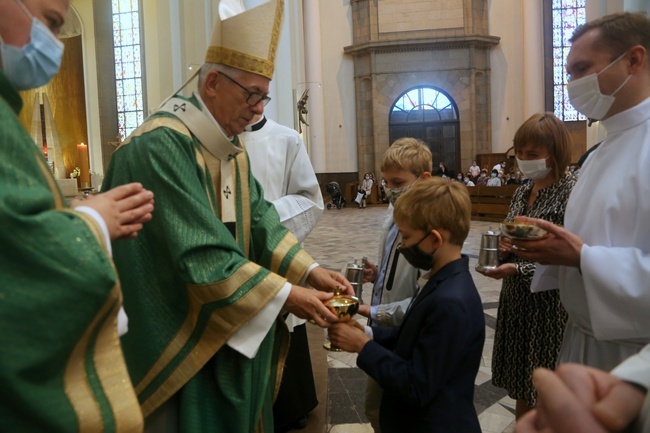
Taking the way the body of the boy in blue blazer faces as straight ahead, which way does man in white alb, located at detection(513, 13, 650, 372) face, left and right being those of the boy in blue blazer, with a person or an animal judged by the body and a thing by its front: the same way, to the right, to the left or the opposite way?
the same way

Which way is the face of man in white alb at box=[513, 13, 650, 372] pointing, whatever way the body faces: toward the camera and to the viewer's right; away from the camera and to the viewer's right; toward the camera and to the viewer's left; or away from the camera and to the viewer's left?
toward the camera and to the viewer's left

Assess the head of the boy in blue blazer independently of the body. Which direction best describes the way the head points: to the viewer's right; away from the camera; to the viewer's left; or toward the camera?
to the viewer's left

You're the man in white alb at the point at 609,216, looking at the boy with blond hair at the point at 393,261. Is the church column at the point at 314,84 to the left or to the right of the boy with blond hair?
right

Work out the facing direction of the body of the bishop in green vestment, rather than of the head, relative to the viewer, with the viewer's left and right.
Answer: facing the viewer and to the right of the viewer

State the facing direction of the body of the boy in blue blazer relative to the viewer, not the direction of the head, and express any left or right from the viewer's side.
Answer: facing to the left of the viewer

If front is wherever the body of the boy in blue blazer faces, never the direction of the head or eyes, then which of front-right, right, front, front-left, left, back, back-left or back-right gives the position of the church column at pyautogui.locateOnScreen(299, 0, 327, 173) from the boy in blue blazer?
right

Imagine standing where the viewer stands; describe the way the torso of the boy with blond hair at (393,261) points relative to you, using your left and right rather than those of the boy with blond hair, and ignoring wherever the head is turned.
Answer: facing the viewer and to the left of the viewer

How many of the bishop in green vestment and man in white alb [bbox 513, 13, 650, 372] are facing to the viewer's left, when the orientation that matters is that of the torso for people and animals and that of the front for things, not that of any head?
1

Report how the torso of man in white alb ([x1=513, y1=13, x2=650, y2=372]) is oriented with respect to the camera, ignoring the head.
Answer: to the viewer's left

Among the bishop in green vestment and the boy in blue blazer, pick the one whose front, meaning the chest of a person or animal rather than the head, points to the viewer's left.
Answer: the boy in blue blazer

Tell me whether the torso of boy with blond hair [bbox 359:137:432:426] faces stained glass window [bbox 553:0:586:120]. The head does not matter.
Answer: no

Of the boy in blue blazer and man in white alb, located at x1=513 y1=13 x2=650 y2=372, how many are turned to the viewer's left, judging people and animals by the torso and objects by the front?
2

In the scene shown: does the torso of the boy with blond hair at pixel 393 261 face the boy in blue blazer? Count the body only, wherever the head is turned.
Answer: no

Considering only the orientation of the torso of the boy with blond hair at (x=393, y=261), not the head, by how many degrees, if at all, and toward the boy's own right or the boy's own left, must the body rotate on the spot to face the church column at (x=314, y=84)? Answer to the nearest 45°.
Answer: approximately 135° to the boy's own right

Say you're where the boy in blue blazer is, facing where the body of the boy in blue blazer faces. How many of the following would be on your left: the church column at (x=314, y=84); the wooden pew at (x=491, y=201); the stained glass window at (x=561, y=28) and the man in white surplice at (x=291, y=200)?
0
